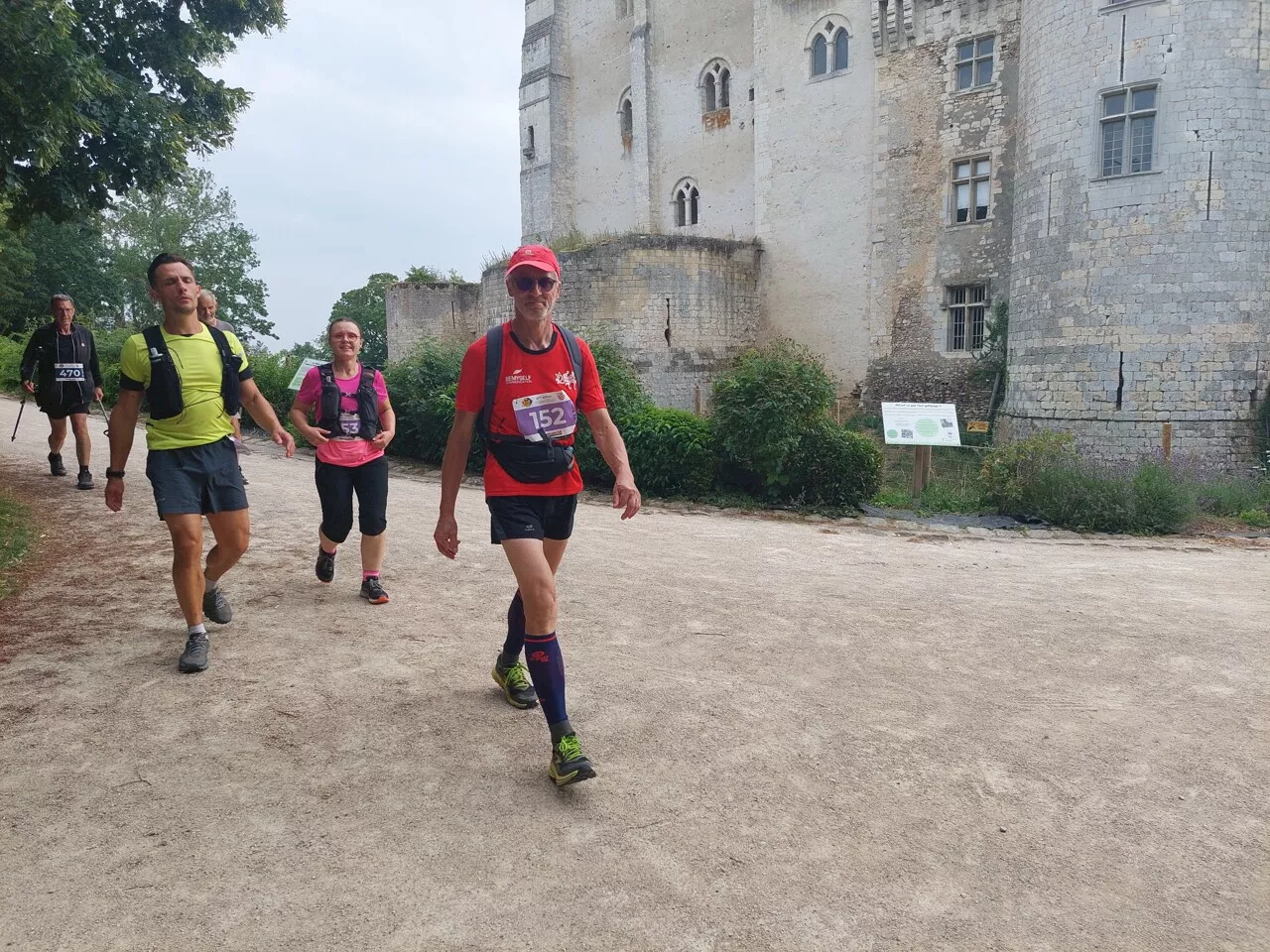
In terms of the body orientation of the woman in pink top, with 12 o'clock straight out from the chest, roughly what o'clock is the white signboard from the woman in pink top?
The white signboard is roughly at 8 o'clock from the woman in pink top.

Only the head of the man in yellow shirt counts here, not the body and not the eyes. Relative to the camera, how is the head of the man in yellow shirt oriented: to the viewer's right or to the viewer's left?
to the viewer's right

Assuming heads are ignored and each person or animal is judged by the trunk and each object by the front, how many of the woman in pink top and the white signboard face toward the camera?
2

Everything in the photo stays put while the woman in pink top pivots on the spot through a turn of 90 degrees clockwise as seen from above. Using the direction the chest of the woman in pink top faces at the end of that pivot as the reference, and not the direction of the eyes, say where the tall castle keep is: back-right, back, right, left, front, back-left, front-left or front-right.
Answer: back-right

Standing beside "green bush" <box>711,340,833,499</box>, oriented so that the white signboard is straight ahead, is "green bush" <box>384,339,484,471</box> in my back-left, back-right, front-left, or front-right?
back-left

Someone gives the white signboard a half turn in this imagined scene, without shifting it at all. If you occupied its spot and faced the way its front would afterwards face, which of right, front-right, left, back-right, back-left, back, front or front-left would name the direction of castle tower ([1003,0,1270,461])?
front-right

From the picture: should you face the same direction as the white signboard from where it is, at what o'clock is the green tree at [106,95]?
The green tree is roughly at 2 o'clock from the white signboard.

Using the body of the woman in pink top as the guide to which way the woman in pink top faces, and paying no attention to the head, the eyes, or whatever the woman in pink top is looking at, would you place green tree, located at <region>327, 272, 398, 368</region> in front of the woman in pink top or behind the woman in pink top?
behind

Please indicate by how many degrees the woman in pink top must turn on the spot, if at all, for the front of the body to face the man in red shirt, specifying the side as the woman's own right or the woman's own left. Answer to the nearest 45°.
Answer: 0° — they already face them

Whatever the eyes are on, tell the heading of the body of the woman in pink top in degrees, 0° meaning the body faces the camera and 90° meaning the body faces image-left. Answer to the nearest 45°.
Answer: approximately 0°

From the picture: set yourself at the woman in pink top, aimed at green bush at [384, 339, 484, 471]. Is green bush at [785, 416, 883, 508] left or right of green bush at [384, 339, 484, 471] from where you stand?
right

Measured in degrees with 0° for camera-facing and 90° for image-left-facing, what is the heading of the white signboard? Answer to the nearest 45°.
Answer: approximately 0°

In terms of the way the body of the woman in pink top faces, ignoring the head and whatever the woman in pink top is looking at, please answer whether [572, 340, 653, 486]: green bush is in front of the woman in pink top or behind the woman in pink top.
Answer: behind
